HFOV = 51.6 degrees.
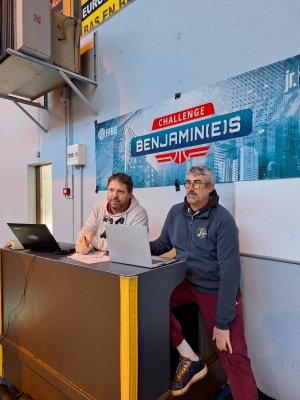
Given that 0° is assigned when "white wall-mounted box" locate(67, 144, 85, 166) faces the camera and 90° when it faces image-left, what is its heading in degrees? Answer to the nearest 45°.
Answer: approximately 45°

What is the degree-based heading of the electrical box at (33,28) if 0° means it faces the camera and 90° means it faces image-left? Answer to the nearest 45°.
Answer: approximately 315°

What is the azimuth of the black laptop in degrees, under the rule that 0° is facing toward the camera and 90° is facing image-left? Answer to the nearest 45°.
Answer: approximately 225°

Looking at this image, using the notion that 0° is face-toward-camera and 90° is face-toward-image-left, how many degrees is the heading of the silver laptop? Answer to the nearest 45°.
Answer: approximately 225°

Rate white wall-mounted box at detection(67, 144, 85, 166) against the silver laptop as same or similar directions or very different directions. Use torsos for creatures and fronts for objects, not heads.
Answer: very different directions

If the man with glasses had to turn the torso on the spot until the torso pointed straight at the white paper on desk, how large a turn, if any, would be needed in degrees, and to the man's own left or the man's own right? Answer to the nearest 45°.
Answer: approximately 45° to the man's own right

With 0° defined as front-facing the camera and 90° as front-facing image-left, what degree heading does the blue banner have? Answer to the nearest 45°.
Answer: approximately 45°

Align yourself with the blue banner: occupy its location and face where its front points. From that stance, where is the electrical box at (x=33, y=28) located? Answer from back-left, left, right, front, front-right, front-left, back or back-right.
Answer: front-right

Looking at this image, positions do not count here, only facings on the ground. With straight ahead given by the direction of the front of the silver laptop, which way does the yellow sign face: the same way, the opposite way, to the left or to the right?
the opposite way

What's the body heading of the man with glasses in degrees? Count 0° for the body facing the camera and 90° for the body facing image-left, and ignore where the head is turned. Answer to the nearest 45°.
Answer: approximately 45°
